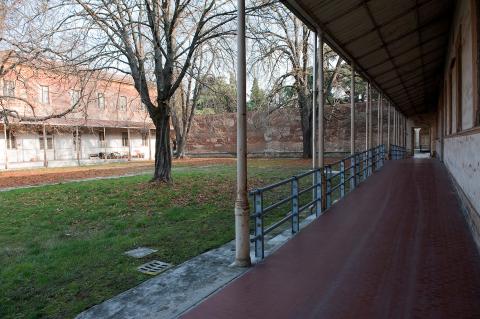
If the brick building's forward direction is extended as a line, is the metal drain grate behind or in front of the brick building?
in front

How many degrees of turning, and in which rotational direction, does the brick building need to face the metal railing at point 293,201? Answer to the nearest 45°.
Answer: approximately 45° to its right

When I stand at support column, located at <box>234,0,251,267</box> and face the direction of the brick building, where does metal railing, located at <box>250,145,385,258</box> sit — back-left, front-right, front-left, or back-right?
front-right

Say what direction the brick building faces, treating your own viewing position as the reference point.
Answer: facing the viewer and to the right of the viewer

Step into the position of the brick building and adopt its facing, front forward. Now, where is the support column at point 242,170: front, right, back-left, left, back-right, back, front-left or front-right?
front-right
